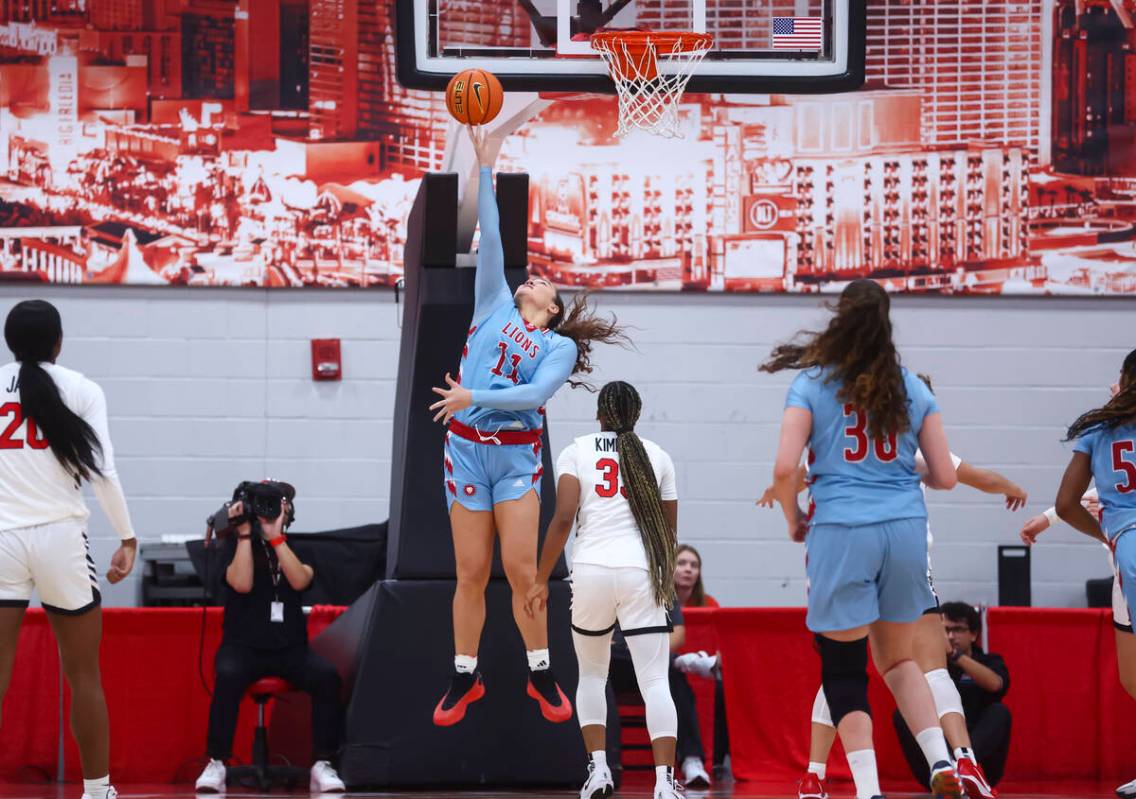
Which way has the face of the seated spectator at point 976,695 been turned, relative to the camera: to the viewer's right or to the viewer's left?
to the viewer's left

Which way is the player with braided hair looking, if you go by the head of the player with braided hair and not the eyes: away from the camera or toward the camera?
away from the camera

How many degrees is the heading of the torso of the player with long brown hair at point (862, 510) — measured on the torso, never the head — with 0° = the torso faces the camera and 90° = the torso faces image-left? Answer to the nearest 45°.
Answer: approximately 180°

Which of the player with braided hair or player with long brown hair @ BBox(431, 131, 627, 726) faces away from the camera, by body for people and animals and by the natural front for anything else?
the player with braided hair

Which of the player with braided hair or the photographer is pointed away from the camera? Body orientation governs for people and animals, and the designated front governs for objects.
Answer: the player with braided hair

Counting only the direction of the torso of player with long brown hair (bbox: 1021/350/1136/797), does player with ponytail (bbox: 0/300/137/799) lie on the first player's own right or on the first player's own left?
on the first player's own left

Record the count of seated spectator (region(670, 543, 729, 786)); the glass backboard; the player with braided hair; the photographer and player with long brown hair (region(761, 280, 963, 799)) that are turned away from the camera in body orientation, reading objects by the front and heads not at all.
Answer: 2

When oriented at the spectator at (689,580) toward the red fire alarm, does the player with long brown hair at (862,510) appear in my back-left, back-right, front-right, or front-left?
back-left

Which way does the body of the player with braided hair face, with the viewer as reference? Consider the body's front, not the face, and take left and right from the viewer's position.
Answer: facing away from the viewer

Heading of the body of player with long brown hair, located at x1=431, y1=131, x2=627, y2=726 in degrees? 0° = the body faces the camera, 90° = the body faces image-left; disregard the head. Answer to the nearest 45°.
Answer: approximately 0°

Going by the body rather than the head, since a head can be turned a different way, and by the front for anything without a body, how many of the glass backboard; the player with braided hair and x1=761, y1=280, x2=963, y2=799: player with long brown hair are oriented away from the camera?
2
